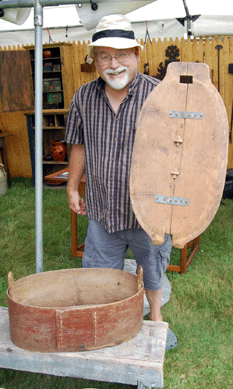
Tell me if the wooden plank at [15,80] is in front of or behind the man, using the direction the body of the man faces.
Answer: behind

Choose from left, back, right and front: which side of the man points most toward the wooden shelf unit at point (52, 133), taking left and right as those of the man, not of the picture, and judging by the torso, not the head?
back

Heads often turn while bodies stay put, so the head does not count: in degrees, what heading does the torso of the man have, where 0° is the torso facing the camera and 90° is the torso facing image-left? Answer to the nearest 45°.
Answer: approximately 0°

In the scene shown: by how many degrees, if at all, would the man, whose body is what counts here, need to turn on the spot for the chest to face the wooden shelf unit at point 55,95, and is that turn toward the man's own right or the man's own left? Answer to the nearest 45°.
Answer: approximately 180°

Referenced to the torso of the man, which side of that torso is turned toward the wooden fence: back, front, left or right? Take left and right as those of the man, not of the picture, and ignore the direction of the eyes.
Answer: back
